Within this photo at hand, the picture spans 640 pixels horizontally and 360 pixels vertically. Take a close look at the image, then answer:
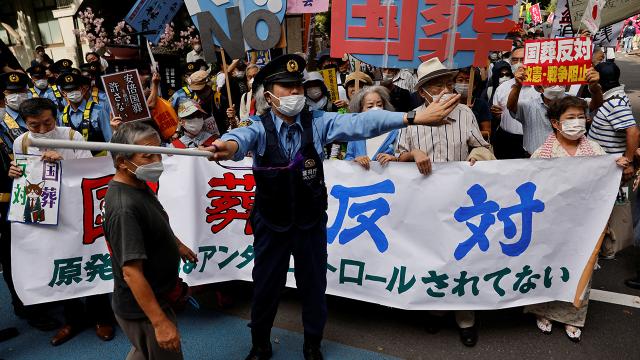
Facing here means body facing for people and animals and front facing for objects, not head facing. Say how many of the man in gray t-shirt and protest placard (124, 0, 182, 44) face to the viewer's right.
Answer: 1

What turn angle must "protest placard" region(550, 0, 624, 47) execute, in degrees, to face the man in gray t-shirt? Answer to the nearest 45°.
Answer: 0° — it already faces them

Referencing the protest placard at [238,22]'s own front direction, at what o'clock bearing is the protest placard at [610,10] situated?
the protest placard at [610,10] is roughly at 9 o'clock from the protest placard at [238,22].

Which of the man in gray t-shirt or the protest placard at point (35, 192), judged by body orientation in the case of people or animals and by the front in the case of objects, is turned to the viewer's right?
the man in gray t-shirt

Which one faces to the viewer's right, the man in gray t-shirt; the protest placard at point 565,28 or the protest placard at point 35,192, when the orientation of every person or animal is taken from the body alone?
the man in gray t-shirt

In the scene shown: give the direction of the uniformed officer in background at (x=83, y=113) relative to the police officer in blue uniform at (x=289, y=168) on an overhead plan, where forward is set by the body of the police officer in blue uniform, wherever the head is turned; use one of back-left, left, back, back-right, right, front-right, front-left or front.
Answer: back-right
